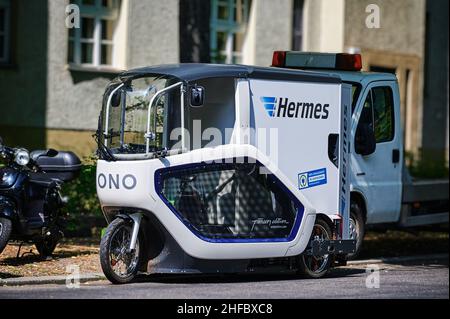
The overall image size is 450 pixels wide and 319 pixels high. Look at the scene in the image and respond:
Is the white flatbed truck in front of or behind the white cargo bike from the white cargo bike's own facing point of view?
behind

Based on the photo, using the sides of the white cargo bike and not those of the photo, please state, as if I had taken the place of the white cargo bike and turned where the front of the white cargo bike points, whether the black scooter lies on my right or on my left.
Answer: on my right

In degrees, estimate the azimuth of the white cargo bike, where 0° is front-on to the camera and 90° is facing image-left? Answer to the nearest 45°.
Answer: approximately 45°

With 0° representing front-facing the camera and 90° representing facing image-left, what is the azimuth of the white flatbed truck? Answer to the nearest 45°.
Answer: approximately 45°

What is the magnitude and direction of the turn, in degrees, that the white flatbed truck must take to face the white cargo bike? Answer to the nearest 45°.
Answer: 0° — it already faces it

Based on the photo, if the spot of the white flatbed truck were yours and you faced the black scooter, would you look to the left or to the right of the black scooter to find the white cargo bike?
left

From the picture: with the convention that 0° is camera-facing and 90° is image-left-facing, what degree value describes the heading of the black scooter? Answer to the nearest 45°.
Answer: approximately 45°

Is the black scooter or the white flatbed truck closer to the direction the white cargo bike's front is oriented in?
the black scooter
